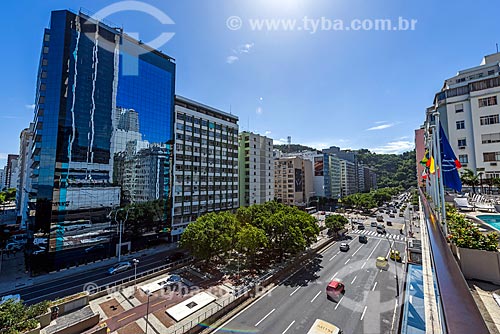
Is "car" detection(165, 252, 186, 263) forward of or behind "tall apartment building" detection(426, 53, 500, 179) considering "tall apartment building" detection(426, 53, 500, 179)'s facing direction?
forward

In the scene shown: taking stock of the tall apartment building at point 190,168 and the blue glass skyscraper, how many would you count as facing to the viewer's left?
0

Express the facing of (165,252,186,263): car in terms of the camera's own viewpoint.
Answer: facing the viewer and to the left of the viewer

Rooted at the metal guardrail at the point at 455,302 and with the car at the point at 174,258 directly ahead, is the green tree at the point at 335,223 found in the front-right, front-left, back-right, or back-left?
front-right

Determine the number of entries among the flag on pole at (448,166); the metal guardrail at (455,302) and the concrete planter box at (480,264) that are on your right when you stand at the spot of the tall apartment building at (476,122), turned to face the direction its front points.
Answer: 0

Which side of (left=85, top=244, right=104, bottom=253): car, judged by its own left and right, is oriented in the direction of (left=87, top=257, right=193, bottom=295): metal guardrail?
left

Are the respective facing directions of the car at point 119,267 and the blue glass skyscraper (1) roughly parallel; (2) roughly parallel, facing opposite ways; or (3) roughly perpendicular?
roughly perpendicular

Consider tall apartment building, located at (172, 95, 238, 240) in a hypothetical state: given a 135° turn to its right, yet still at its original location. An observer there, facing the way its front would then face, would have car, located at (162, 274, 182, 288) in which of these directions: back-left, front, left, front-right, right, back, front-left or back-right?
left
